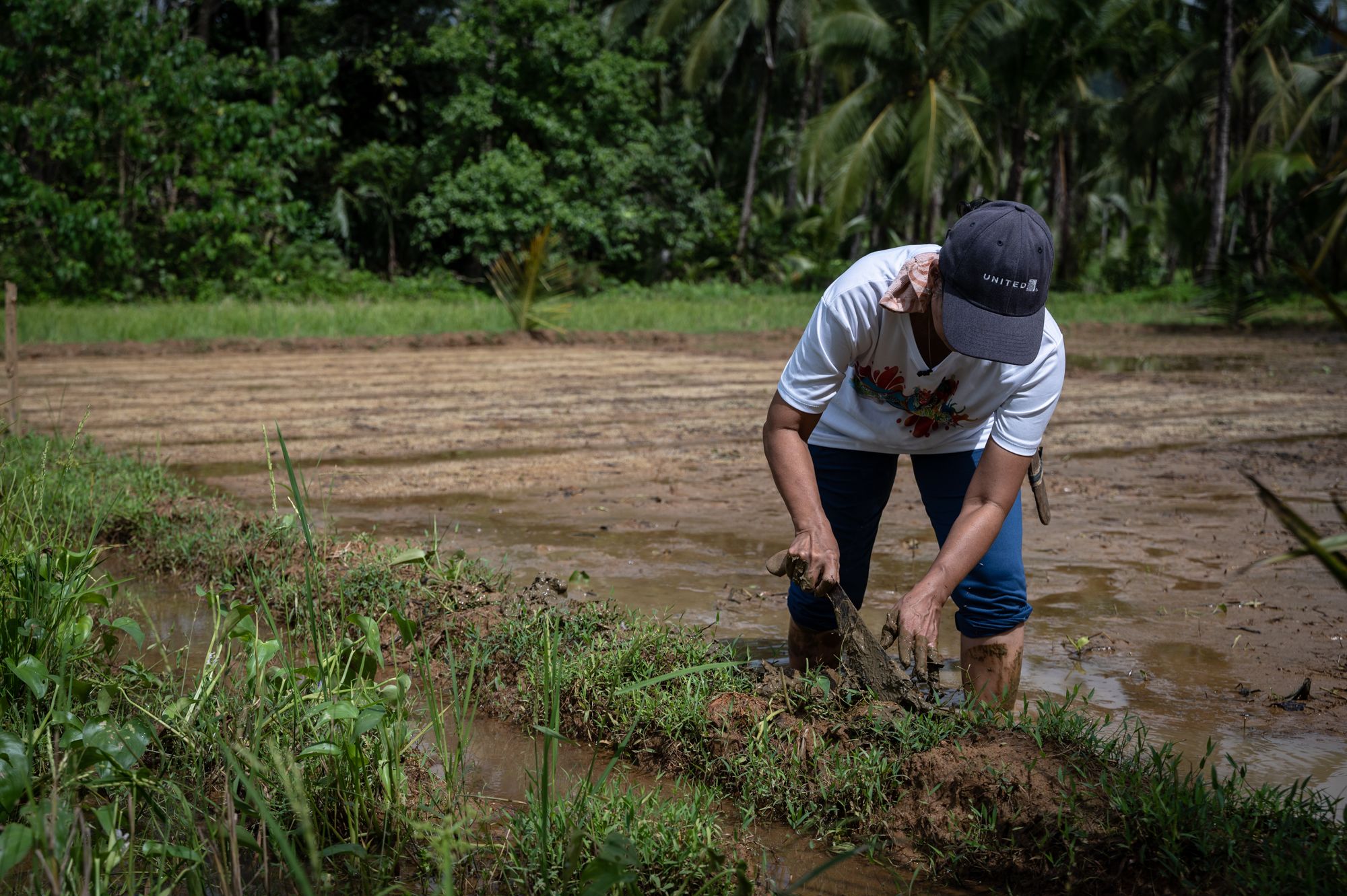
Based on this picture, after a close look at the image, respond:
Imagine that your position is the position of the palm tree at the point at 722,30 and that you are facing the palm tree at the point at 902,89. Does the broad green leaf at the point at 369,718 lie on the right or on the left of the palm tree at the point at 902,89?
right

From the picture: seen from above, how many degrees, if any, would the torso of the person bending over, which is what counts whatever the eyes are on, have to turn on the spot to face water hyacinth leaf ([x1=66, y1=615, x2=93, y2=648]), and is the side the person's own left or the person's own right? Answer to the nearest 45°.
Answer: approximately 90° to the person's own right

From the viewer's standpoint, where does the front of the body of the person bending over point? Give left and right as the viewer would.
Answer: facing the viewer

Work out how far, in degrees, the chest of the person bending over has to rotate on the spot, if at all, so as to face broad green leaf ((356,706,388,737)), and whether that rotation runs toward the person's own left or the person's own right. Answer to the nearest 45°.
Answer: approximately 45° to the person's own right

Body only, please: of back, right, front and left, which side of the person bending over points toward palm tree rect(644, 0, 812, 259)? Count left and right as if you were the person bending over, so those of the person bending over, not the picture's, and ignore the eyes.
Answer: back

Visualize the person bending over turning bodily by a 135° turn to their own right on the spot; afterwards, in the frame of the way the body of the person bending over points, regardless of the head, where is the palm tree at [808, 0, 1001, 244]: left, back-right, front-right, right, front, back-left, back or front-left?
front-right

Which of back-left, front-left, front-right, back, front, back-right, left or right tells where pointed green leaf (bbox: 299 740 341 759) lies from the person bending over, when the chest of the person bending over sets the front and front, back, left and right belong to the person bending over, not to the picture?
front-right
